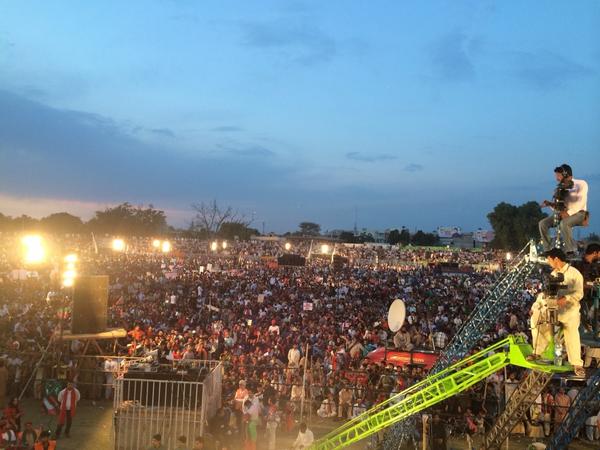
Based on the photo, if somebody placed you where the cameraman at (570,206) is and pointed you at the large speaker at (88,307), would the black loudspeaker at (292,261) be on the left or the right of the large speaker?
right

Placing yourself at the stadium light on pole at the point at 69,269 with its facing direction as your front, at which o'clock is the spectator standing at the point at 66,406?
The spectator standing is roughly at 12 o'clock from the stadium light on pole.

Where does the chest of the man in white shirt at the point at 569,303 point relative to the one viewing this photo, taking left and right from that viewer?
facing to the left of the viewer

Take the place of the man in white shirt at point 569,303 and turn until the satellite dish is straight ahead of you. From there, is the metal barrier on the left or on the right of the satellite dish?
left

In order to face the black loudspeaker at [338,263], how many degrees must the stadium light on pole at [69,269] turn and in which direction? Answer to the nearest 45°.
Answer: approximately 135° to its left

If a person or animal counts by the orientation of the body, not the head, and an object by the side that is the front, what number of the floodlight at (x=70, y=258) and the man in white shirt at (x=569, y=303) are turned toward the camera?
1

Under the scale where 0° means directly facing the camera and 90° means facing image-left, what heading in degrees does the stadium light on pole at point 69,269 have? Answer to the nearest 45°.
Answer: approximately 0°
